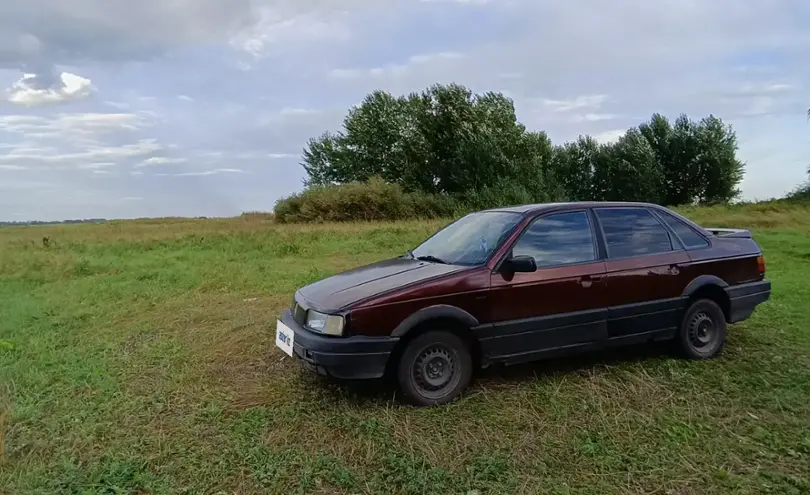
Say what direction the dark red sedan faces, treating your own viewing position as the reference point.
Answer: facing the viewer and to the left of the viewer

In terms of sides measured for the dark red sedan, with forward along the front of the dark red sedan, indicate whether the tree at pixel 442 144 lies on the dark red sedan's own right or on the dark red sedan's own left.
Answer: on the dark red sedan's own right

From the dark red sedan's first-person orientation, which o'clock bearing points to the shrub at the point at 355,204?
The shrub is roughly at 4 o'clock from the dark red sedan.

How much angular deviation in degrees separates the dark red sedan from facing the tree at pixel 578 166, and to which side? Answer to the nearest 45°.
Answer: approximately 135° to its right

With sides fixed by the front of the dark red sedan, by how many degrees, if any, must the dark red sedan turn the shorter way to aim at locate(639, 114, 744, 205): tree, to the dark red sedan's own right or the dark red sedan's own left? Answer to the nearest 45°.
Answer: approximately 135° to the dark red sedan's own right

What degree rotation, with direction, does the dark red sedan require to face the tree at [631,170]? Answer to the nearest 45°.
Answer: approximately 135° to its right
